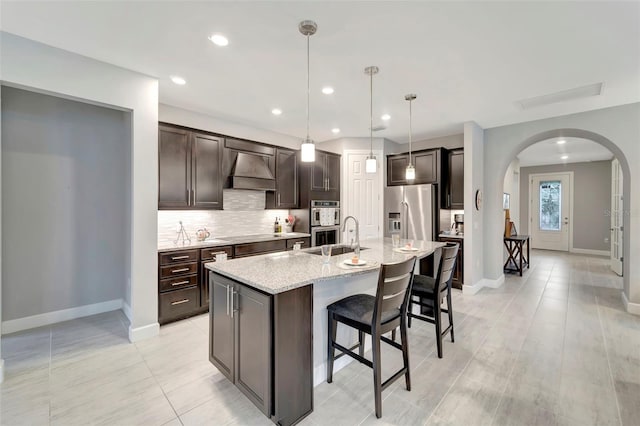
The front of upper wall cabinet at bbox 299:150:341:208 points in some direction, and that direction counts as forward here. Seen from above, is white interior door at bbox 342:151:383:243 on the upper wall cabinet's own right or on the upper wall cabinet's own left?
on the upper wall cabinet's own left

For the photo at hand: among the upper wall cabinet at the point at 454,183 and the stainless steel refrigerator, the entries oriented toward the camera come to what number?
2

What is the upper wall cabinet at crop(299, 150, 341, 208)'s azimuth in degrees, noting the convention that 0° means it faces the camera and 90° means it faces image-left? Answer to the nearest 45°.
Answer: approximately 315°

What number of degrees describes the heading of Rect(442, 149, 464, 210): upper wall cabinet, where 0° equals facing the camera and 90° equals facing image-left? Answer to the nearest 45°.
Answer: approximately 0°

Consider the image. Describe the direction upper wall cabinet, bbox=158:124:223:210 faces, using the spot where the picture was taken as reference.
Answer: facing the viewer and to the right of the viewer

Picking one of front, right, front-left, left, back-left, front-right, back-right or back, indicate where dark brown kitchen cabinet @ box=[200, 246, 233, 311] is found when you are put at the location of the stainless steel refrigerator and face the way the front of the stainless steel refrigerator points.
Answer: front-right

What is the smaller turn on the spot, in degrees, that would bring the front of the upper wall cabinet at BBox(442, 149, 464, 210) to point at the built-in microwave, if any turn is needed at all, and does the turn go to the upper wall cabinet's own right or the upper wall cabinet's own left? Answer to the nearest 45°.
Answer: approximately 90° to the upper wall cabinet's own right

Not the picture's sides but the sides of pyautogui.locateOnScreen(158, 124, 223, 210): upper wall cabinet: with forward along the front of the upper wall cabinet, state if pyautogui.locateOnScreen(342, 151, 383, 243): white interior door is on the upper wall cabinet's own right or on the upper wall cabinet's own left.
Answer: on the upper wall cabinet's own left

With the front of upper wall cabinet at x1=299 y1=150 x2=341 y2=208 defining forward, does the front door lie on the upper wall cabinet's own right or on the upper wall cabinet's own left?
on the upper wall cabinet's own left

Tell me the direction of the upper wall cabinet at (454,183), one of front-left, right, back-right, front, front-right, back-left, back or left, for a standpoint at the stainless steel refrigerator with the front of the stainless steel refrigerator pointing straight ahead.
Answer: left
